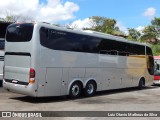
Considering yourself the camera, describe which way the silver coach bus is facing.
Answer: facing away from the viewer and to the right of the viewer
